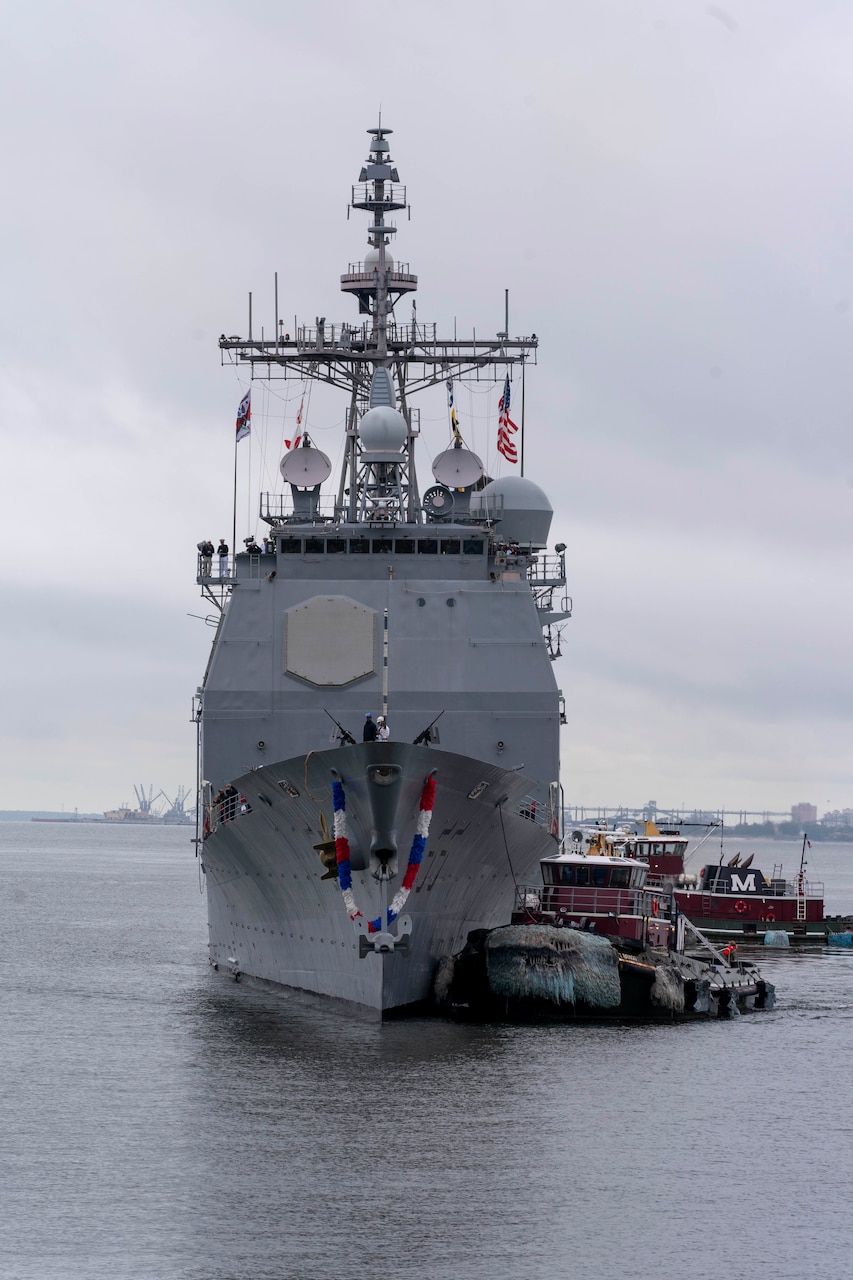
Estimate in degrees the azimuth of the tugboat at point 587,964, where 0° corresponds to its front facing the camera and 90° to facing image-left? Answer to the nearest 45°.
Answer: approximately 45°

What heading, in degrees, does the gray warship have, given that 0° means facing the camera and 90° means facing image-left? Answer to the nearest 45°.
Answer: approximately 0°

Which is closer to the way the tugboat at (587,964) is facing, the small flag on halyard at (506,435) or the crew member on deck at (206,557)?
the crew member on deck
